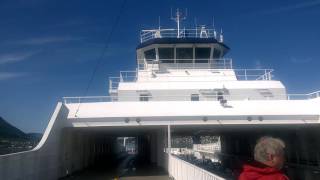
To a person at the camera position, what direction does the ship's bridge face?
facing the viewer

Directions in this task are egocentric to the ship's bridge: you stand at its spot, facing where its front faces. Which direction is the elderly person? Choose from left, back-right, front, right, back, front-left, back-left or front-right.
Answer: front
